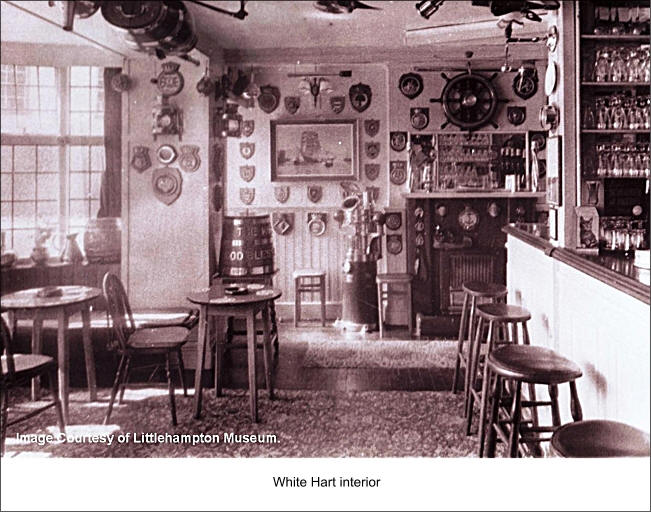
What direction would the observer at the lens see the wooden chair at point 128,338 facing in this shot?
facing to the right of the viewer

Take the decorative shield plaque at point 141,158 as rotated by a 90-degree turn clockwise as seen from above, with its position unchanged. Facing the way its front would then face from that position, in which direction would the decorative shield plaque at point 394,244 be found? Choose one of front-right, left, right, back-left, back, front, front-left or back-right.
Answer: back-right

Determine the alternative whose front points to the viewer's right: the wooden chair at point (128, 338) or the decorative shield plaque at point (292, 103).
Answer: the wooden chair

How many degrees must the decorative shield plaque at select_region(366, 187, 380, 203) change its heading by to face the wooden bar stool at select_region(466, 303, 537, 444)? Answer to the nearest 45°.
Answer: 0° — it already faces it

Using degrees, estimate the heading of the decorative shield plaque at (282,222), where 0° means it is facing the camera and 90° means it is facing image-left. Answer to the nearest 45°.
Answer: approximately 0°

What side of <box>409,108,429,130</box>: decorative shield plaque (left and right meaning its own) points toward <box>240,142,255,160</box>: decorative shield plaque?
right
